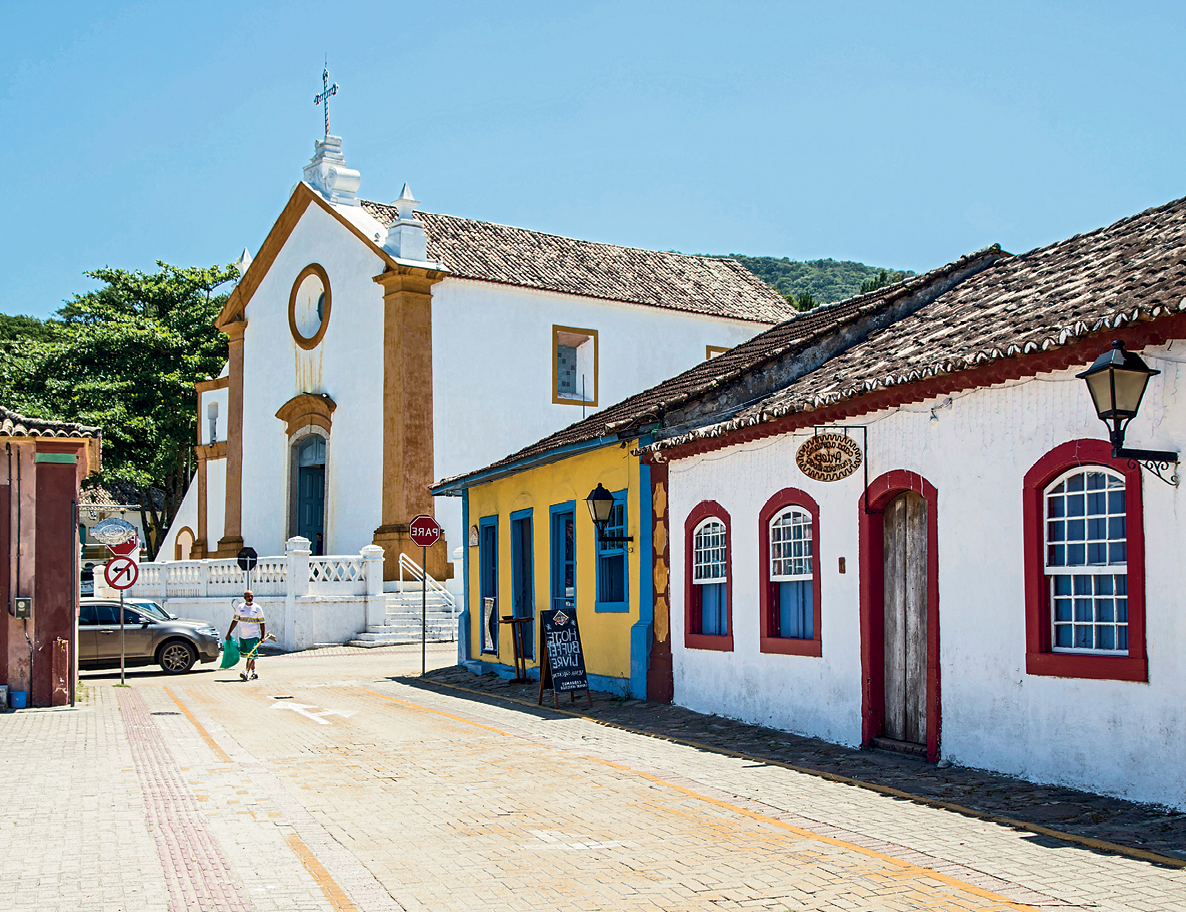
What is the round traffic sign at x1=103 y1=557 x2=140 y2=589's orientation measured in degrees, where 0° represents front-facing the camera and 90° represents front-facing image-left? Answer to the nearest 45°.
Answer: approximately 0°

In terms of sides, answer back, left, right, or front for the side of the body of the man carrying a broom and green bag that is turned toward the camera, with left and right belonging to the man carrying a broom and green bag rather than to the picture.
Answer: front

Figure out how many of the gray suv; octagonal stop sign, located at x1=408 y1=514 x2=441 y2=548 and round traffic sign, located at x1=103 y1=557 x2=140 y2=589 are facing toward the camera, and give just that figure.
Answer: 2

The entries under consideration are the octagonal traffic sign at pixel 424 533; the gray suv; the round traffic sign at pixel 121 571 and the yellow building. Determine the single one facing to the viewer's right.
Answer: the gray suv

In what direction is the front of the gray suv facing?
to the viewer's right

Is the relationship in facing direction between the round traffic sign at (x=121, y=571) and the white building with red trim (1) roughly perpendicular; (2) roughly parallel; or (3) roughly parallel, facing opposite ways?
roughly perpendicular

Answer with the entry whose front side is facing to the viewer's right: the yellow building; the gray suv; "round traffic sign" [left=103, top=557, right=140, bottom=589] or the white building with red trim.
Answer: the gray suv

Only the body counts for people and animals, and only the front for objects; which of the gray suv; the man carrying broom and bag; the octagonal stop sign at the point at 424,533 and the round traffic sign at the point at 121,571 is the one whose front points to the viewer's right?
the gray suv

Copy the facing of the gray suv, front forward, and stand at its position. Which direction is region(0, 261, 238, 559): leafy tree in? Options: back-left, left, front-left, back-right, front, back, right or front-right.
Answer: left

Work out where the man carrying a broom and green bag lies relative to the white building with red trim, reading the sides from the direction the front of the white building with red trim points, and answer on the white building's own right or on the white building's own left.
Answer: on the white building's own right

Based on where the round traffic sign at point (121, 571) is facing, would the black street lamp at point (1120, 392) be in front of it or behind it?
in front

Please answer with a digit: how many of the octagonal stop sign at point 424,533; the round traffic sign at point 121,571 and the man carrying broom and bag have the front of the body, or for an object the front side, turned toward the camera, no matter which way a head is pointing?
3
